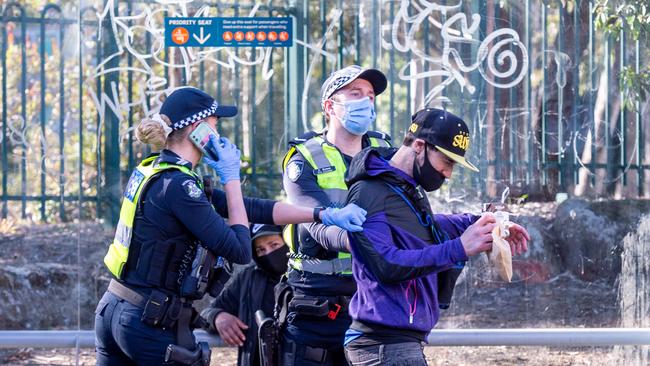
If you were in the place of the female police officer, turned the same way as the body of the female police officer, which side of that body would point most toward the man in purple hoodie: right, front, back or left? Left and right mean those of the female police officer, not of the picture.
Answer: front

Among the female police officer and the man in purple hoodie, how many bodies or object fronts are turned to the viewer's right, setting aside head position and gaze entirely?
2

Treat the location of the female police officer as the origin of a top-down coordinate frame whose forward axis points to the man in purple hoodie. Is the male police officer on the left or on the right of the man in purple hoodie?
left

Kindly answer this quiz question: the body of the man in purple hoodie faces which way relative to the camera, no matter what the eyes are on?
to the viewer's right

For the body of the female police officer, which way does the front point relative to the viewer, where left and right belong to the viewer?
facing to the right of the viewer

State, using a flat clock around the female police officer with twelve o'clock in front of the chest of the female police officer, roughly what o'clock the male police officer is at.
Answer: The male police officer is roughly at 11 o'clock from the female police officer.

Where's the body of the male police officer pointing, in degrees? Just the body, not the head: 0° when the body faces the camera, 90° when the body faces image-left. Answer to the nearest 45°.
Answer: approximately 315°

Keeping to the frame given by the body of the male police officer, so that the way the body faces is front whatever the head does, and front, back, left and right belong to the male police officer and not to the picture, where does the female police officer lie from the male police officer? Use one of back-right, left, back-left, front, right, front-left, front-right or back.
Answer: right

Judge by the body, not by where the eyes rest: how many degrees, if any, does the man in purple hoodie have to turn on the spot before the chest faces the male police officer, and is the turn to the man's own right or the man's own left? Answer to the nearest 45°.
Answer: approximately 135° to the man's own left

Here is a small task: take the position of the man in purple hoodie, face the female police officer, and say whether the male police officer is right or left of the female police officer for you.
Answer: right
